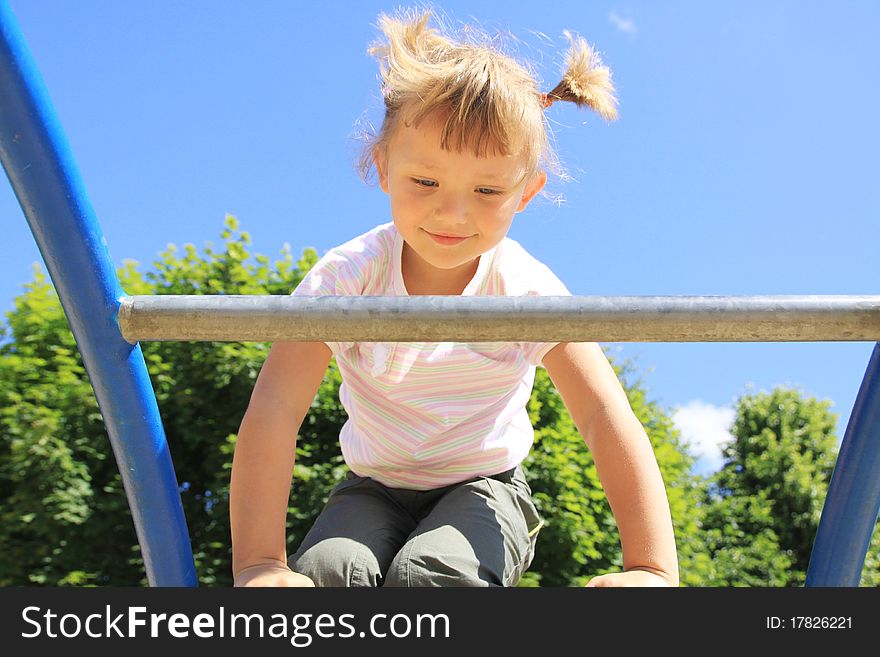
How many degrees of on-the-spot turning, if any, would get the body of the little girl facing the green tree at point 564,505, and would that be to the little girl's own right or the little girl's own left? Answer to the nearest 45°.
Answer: approximately 180°

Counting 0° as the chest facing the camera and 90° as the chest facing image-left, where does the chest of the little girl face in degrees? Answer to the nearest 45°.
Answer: approximately 0°

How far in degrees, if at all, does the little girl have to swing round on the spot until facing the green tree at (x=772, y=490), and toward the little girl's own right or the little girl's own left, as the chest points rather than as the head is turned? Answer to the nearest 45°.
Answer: approximately 180°
